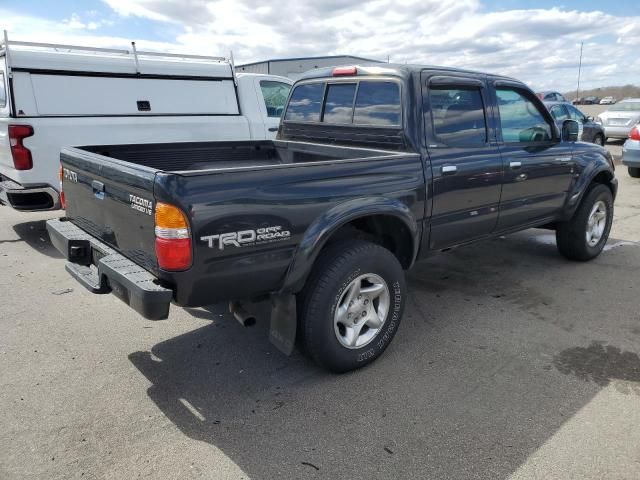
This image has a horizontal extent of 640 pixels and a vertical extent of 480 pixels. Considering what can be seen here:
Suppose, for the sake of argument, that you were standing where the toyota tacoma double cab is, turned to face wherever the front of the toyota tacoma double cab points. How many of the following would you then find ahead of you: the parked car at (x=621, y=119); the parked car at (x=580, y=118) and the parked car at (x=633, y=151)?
3

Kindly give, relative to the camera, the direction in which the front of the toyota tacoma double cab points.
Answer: facing away from the viewer and to the right of the viewer

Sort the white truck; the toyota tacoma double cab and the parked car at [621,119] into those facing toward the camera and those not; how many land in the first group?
0

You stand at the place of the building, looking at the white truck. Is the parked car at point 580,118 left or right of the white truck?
left

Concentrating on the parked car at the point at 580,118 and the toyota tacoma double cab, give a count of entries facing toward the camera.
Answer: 0

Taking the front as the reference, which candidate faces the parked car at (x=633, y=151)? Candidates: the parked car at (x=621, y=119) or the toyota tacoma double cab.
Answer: the toyota tacoma double cab

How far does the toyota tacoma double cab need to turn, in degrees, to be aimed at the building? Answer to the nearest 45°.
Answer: approximately 45° to its left

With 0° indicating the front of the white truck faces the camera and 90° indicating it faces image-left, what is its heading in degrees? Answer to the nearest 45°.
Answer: approximately 225°

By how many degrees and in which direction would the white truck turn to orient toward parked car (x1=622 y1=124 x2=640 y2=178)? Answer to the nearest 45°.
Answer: approximately 45° to its right

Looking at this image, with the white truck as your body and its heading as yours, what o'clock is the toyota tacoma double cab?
The toyota tacoma double cab is roughly at 4 o'clock from the white truck.

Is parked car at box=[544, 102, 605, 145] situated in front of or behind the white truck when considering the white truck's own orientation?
in front
